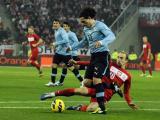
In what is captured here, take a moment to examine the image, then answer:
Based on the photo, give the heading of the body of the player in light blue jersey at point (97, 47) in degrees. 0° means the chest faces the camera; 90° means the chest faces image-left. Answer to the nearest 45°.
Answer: approximately 45°

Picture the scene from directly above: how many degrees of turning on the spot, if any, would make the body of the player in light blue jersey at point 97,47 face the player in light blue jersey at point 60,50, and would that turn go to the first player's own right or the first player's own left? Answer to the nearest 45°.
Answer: approximately 135° to the first player's own right
